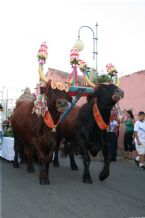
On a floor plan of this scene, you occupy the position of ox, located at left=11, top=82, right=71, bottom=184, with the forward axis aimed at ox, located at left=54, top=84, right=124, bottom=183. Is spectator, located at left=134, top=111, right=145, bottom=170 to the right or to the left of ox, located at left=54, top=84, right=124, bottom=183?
left

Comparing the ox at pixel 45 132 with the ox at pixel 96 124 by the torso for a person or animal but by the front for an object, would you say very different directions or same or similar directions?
same or similar directions

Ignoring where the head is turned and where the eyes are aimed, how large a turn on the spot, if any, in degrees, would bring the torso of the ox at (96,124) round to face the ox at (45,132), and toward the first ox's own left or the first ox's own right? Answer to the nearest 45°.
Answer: approximately 135° to the first ox's own right

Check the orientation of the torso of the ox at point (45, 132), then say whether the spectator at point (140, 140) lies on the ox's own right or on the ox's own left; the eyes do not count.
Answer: on the ox's own left

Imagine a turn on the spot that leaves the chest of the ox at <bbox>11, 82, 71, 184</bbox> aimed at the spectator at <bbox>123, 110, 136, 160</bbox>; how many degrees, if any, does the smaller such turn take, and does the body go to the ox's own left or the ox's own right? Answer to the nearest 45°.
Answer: approximately 90° to the ox's own left

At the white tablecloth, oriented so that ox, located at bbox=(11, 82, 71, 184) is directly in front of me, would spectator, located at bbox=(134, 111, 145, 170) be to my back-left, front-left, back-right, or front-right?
front-left

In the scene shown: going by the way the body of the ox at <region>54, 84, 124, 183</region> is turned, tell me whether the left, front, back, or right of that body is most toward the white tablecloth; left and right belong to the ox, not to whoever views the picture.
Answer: back

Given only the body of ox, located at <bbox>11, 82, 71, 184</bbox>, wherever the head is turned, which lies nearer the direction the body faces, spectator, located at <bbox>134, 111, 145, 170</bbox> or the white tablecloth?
the spectator

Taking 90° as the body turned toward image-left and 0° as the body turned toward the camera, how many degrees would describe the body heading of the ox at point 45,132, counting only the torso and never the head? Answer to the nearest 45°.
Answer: approximately 315°

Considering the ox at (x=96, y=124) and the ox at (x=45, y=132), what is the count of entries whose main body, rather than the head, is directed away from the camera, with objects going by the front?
0

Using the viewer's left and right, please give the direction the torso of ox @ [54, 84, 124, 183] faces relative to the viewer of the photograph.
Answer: facing the viewer and to the right of the viewer

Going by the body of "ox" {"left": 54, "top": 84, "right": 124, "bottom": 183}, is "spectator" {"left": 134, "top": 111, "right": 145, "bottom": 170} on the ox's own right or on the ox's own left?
on the ox's own left
